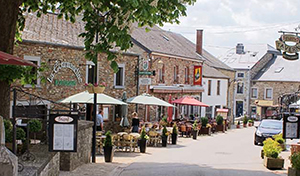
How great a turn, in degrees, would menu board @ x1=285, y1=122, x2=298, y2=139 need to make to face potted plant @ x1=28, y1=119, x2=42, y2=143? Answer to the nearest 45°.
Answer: approximately 45° to its right

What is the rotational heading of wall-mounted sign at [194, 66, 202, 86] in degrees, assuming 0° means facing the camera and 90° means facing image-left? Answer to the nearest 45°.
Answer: approximately 0°

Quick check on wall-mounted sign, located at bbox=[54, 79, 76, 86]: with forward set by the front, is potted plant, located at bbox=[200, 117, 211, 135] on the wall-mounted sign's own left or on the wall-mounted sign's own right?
on the wall-mounted sign's own left

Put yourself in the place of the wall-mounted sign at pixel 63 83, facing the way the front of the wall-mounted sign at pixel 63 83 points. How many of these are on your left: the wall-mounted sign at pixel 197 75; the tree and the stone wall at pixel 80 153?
1
